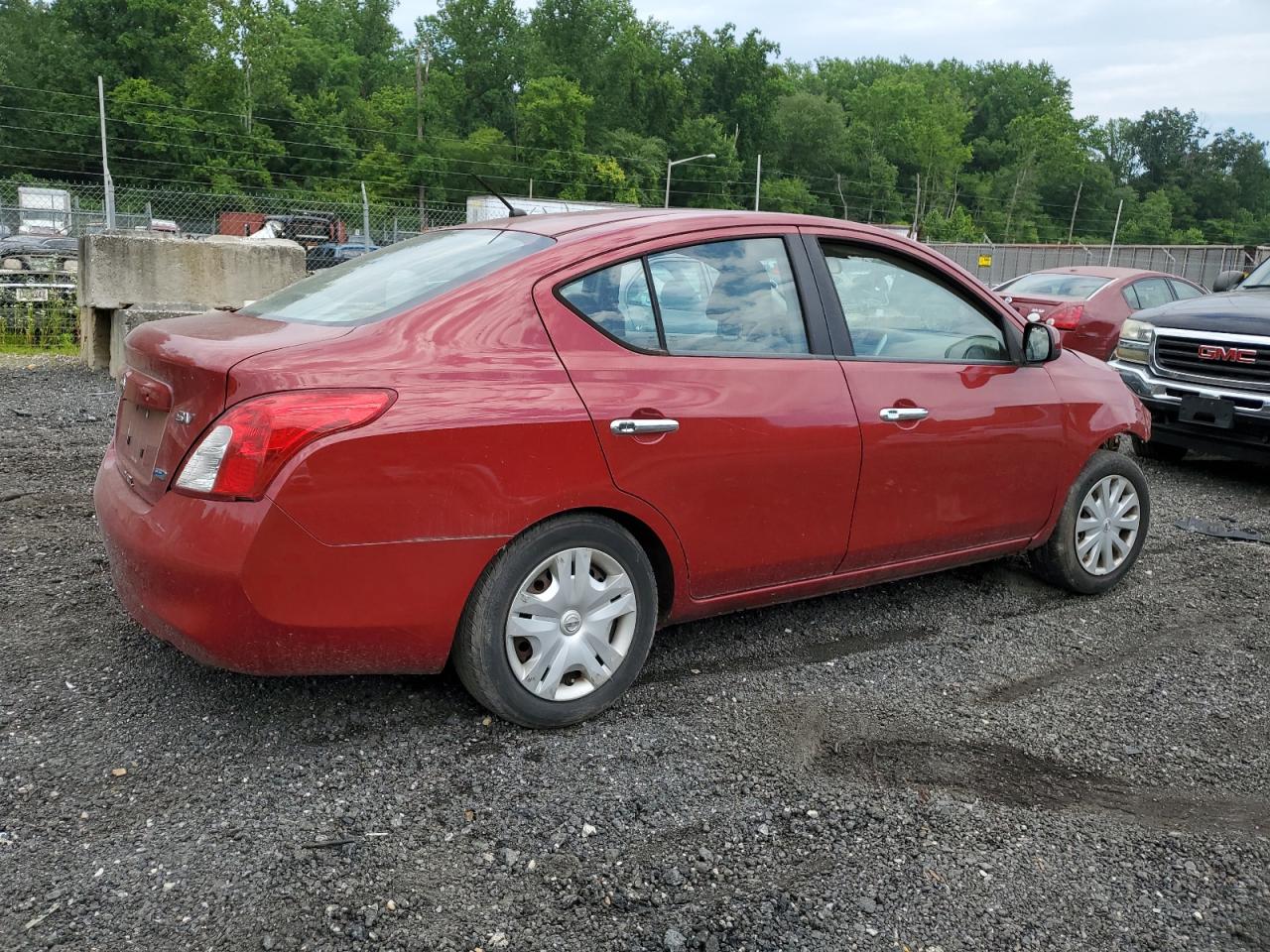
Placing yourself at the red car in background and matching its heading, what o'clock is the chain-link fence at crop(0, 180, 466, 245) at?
The chain-link fence is roughly at 8 o'clock from the red car in background.

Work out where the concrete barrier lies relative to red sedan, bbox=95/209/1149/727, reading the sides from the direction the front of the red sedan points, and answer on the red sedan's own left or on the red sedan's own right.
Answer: on the red sedan's own left

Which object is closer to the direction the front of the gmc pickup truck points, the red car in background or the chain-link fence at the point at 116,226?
the chain-link fence

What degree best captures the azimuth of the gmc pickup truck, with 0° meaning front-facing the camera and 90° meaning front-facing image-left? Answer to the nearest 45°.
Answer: approximately 45°

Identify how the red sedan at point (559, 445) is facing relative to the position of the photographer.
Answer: facing away from the viewer and to the right of the viewer

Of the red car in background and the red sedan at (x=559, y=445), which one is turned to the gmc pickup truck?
the red sedan

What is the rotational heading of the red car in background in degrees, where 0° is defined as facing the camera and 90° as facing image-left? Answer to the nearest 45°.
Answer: approximately 225°

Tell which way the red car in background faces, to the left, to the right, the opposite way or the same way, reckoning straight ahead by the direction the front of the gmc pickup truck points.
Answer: the opposite way
